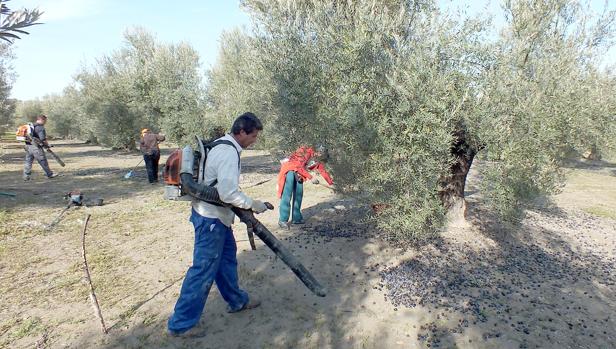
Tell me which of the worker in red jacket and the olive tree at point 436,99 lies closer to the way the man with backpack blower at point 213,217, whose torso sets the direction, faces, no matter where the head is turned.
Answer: the olive tree

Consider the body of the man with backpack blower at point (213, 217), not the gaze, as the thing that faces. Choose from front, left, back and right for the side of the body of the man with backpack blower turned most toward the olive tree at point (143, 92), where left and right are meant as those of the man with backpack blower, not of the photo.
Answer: left

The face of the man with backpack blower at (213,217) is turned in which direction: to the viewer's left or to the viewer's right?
to the viewer's right

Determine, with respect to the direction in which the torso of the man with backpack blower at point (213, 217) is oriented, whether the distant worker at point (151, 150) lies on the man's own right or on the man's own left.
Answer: on the man's own left

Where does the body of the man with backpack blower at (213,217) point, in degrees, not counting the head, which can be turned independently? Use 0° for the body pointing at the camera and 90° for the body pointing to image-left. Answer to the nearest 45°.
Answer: approximately 270°

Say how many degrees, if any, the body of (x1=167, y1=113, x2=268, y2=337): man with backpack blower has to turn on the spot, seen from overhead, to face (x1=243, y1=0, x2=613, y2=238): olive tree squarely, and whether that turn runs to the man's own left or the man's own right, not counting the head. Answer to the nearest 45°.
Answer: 0° — they already face it

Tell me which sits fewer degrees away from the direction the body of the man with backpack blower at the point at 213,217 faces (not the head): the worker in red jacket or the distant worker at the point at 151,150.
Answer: the worker in red jacket
